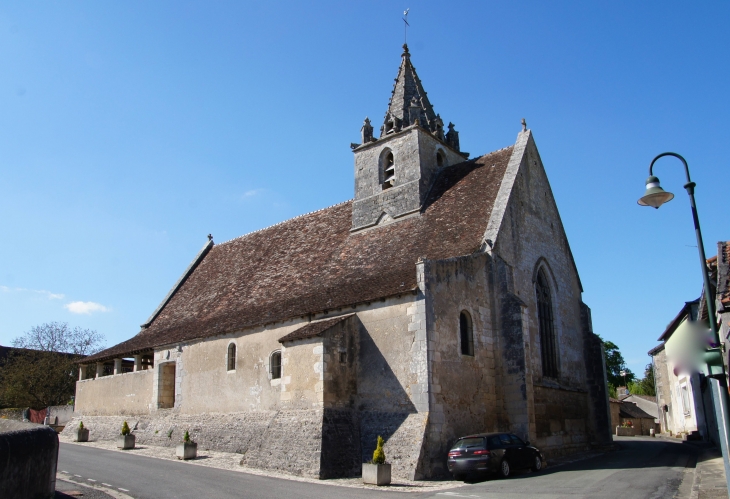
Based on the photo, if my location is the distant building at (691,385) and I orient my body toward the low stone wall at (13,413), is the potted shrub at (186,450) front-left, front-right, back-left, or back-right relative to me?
front-left

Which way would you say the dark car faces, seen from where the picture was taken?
facing away from the viewer and to the right of the viewer

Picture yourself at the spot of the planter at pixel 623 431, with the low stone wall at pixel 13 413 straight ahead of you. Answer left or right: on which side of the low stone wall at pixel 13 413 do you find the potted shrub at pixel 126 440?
left

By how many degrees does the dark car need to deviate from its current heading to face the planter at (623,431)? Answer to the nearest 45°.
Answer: approximately 45° to its left

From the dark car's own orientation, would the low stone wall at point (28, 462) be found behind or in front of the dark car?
behind

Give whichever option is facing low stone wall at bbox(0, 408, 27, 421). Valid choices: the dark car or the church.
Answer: the church

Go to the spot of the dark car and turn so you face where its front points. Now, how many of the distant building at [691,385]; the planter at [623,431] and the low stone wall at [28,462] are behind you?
1

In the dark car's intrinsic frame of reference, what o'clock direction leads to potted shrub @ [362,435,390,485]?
The potted shrub is roughly at 7 o'clock from the dark car.
